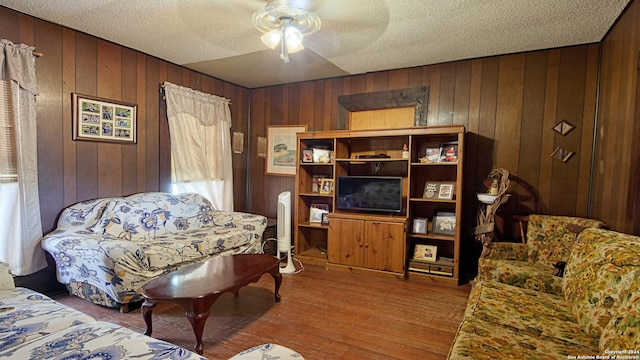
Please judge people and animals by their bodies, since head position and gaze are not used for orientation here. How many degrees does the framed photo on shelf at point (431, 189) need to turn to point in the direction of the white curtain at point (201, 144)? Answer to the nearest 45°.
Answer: approximately 90° to its right

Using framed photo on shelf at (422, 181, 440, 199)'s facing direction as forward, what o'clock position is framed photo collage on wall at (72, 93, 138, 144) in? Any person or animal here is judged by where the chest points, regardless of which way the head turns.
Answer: The framed photo collage on wall is roughly at 2 o'clock from the framed photo on shelf.

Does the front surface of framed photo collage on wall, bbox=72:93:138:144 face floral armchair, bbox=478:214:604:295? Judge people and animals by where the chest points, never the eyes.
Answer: yes

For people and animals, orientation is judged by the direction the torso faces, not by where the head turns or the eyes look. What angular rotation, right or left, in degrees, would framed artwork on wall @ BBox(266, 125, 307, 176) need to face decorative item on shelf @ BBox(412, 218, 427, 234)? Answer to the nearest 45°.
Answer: approximately 90° to its left

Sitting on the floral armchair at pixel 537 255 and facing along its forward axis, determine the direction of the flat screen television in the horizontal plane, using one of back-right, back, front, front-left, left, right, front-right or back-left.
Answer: front-right

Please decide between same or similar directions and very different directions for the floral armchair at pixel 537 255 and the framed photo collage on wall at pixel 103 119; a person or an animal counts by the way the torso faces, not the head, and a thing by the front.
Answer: very different directions

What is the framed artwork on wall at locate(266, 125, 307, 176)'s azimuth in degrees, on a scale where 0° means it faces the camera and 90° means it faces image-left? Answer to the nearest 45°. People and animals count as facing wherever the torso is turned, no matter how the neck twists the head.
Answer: approximately 45°

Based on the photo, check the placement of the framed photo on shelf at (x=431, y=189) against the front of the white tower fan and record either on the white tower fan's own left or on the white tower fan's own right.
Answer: on the white tower fan's own left

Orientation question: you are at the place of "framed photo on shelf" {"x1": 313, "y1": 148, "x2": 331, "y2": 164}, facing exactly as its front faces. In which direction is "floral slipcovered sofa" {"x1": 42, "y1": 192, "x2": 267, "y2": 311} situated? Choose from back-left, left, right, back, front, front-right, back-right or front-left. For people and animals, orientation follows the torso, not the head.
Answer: front-right

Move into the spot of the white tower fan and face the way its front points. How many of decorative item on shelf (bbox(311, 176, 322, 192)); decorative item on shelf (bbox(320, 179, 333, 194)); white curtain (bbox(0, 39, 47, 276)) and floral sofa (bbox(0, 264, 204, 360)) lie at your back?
2

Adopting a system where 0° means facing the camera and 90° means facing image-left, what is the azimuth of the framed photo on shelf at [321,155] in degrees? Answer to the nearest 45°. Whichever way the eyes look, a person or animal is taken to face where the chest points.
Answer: approximately 0°

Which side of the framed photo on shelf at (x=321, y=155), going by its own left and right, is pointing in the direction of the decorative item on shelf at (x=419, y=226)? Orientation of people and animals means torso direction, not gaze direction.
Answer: left
